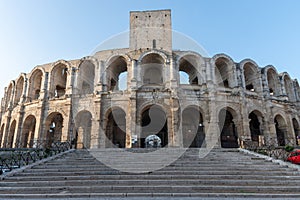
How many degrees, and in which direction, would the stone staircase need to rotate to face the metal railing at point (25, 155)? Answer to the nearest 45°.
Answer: approximately 135° to its right

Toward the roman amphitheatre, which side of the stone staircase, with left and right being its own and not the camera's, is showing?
back

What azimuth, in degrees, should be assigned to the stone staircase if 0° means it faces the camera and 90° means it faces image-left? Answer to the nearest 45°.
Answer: approximately 0°
